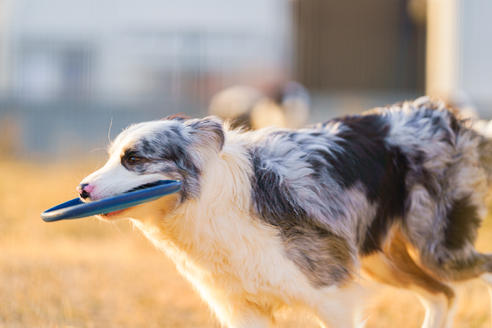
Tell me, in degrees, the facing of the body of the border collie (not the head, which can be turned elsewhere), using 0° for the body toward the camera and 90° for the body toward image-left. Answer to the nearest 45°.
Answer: approximately 90°

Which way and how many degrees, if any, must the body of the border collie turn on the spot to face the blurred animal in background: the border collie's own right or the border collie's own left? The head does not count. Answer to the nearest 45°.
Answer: approximately 90° to the border collie's own right
